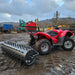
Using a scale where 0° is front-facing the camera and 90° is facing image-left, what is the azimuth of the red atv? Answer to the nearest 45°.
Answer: approximately 225°
